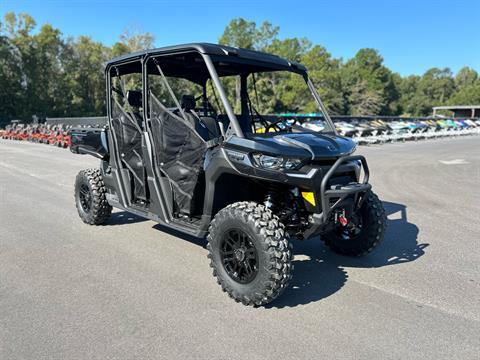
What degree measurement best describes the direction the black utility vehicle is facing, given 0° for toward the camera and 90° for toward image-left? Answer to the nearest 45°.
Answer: approximately 315°
